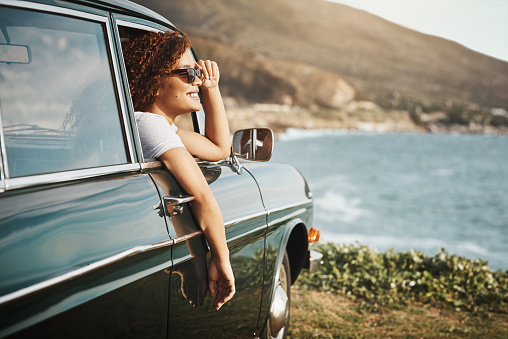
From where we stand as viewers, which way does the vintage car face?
facing away from the viewer and to the right of the viewer

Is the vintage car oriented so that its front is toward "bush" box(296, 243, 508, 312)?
yes

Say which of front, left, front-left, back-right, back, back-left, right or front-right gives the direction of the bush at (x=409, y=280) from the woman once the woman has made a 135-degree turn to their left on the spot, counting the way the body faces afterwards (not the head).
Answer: right

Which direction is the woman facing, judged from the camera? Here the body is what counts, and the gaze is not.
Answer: to the viewer's right
